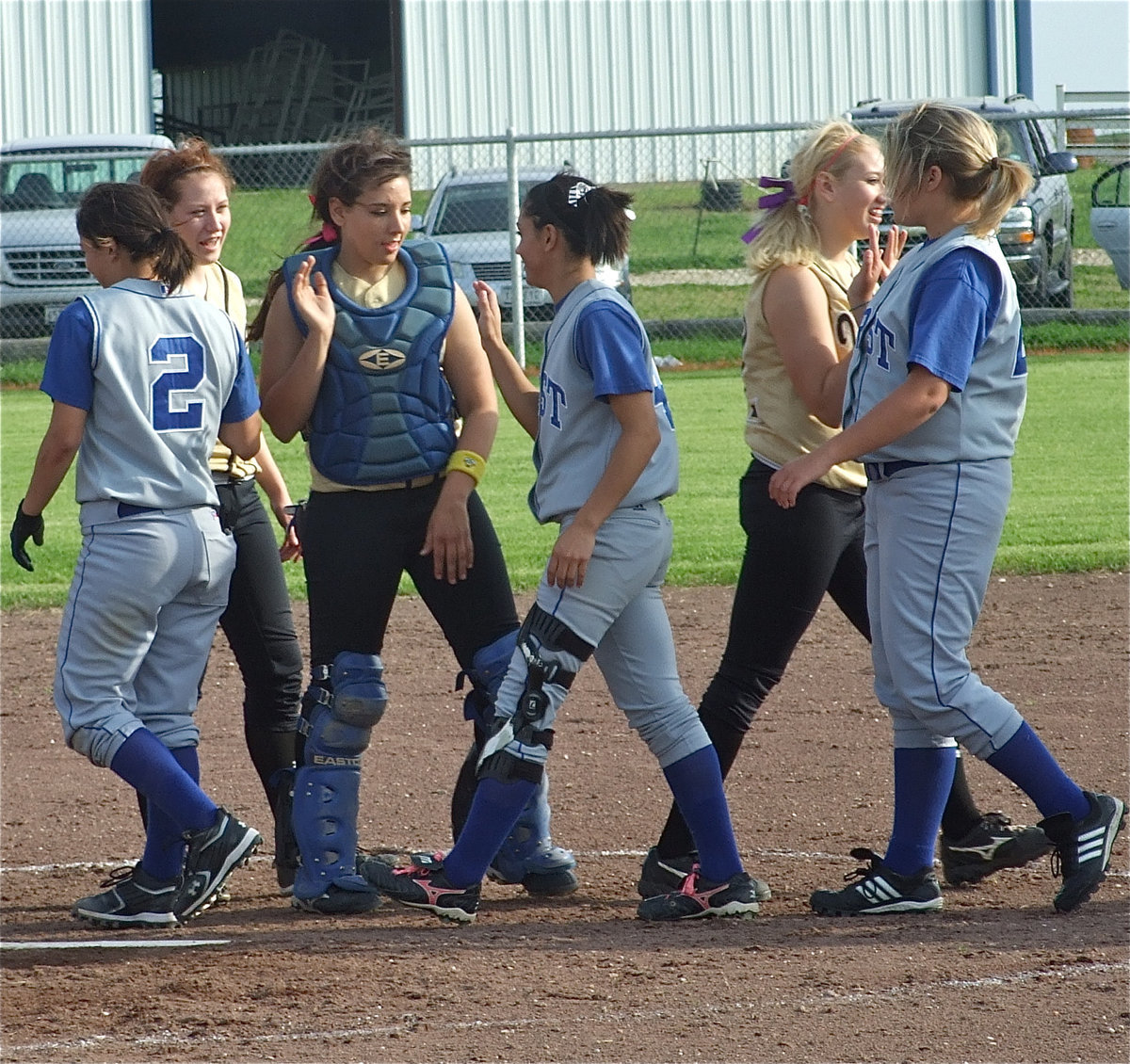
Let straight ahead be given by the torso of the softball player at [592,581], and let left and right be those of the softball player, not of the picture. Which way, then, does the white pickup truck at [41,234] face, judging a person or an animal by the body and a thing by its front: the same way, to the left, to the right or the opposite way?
to the left

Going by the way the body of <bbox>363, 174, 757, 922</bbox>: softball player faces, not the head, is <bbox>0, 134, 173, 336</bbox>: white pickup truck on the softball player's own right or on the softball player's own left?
on the softball player's own right

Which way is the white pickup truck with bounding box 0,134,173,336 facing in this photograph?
toward the camera

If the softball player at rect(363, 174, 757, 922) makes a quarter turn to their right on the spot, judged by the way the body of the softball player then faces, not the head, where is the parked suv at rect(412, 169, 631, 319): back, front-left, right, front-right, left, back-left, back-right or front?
front

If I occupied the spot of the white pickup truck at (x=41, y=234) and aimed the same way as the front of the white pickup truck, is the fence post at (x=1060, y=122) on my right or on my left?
on my left

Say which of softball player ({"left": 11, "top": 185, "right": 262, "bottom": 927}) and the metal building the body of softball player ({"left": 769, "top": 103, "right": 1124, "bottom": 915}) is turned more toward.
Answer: the softball player

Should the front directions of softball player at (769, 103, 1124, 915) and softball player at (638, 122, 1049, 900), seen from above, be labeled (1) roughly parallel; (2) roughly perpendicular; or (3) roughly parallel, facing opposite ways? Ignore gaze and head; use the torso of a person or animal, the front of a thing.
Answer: roughly parallel, facing opposite ways

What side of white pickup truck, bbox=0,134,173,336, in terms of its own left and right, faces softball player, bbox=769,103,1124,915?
front

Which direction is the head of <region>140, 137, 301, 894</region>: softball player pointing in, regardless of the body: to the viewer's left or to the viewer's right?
to the viewer's right

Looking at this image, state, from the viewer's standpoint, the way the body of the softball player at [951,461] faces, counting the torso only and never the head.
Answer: to the viewer's left

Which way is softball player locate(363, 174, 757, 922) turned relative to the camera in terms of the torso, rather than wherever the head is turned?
to the viewer's left

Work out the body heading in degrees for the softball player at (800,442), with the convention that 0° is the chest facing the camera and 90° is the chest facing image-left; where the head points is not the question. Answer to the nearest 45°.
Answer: approximately 270°

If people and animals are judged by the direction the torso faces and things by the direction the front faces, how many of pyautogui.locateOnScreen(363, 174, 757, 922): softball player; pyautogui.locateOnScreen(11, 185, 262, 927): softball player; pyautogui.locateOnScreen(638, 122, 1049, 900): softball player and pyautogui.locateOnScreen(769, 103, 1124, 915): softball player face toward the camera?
0

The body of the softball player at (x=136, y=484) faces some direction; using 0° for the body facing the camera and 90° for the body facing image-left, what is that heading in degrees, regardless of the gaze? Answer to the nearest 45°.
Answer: approximately 135°

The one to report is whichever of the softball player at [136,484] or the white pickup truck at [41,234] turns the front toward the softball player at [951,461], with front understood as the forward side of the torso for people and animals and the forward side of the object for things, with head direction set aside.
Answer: the white pickup truck

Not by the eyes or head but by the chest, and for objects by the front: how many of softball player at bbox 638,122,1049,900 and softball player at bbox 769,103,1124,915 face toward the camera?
0

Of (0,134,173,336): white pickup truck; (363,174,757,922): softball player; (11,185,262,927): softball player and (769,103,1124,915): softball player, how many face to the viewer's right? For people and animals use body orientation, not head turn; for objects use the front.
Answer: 0

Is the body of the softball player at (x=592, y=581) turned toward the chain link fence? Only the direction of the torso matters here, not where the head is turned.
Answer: no

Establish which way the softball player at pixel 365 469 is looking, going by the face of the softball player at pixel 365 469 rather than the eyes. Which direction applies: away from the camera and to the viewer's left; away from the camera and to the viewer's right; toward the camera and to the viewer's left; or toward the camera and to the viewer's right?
toward the camera and to the viewer's right
